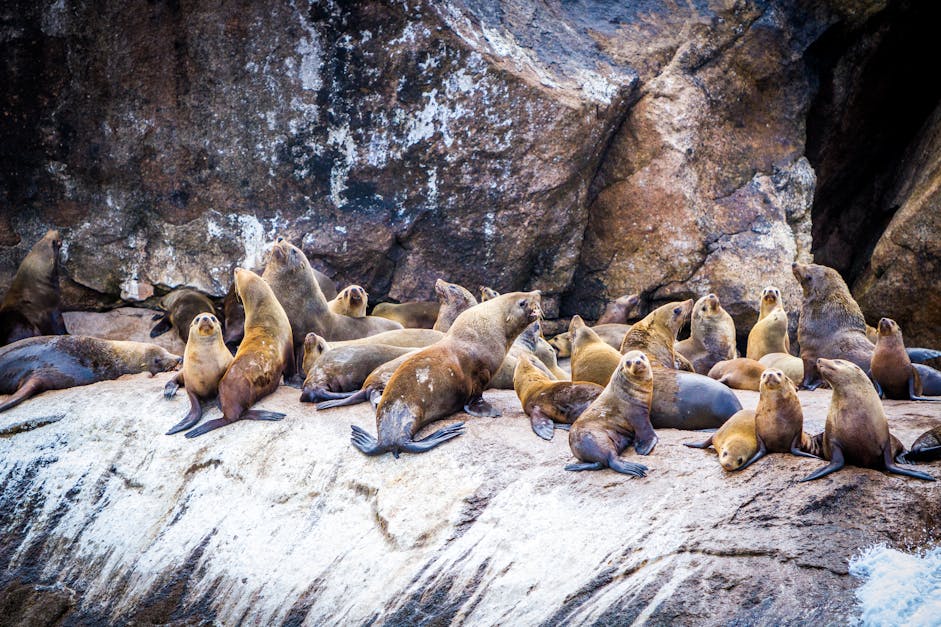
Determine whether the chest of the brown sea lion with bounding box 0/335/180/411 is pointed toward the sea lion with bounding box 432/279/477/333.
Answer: yes

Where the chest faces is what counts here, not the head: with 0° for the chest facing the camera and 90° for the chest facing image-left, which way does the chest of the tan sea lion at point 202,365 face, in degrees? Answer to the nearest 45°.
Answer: approximately 0°

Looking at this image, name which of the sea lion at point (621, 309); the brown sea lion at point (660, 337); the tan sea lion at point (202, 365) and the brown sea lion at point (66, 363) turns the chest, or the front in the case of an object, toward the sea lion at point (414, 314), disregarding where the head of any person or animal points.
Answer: the brown sea lion at point (66, 363)

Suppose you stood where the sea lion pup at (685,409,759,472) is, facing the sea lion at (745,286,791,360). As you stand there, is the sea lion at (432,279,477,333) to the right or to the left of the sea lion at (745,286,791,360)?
left

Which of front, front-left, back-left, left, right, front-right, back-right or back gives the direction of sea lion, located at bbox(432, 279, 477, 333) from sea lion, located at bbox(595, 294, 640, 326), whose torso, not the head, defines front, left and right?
back-right

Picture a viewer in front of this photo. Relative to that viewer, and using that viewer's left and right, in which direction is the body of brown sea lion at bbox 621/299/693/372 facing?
facing to the right of the viewer

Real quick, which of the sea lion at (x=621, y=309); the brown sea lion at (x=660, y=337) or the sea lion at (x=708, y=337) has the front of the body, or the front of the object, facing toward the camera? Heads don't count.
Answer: the sea lion at (x=708, y=337)

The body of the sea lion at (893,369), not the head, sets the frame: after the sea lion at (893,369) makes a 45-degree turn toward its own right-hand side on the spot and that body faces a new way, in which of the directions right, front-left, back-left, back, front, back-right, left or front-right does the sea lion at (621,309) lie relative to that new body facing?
front-right

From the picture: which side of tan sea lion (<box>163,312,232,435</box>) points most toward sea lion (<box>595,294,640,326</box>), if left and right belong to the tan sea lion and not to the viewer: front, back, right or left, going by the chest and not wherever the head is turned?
left
